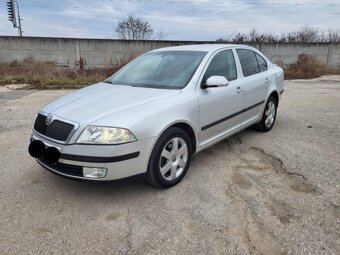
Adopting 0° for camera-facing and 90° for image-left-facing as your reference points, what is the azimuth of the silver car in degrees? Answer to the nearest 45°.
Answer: approximately 45°
